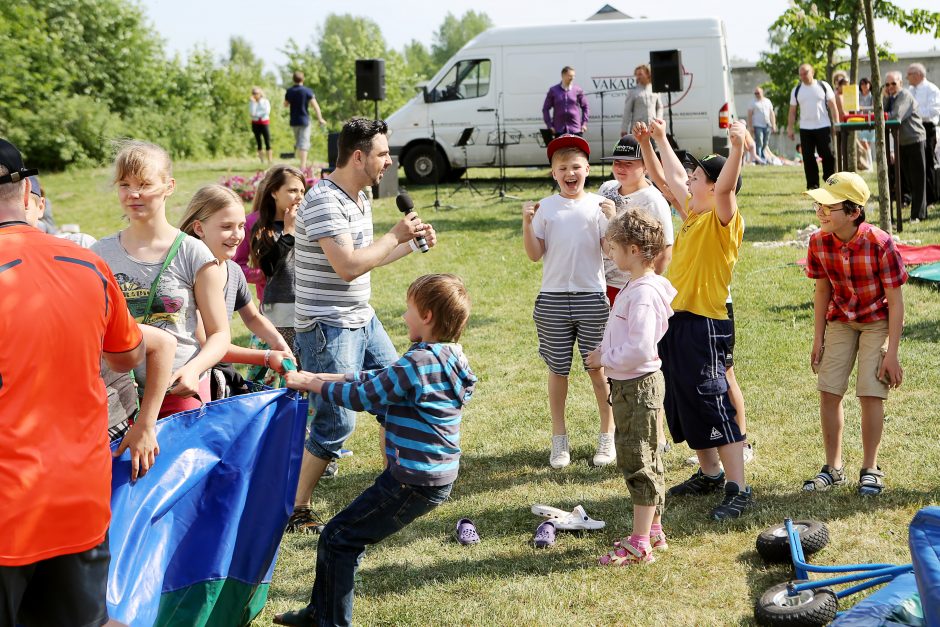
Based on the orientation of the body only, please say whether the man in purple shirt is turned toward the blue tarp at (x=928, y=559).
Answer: yes

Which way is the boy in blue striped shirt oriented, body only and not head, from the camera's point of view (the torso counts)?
to the viewer's left

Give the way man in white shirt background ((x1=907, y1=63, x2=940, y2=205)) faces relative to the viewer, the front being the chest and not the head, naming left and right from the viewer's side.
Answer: facing to the left of the viewer

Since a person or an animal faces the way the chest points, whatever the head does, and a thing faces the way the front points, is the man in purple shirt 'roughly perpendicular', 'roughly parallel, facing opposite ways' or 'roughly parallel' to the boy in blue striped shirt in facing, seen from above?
roughly perpendicular

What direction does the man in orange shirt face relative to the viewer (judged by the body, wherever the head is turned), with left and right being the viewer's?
facing away from the viewer

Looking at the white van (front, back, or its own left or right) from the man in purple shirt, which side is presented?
left

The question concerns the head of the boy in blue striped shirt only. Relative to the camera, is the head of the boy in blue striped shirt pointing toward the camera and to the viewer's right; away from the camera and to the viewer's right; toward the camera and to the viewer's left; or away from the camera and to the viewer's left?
away from the camera and to the viewer's left

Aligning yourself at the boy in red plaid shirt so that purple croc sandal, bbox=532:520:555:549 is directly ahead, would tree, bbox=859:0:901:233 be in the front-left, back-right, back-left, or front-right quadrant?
back-right

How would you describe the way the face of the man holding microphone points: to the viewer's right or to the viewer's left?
to the viewer's right
